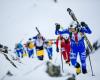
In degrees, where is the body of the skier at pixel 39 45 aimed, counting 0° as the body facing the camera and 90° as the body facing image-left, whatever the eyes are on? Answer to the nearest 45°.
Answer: approximately 0°

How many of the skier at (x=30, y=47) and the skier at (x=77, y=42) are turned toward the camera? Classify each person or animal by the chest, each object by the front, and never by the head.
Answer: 2

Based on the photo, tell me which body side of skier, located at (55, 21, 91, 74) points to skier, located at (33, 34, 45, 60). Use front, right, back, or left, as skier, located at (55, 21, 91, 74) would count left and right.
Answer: back
